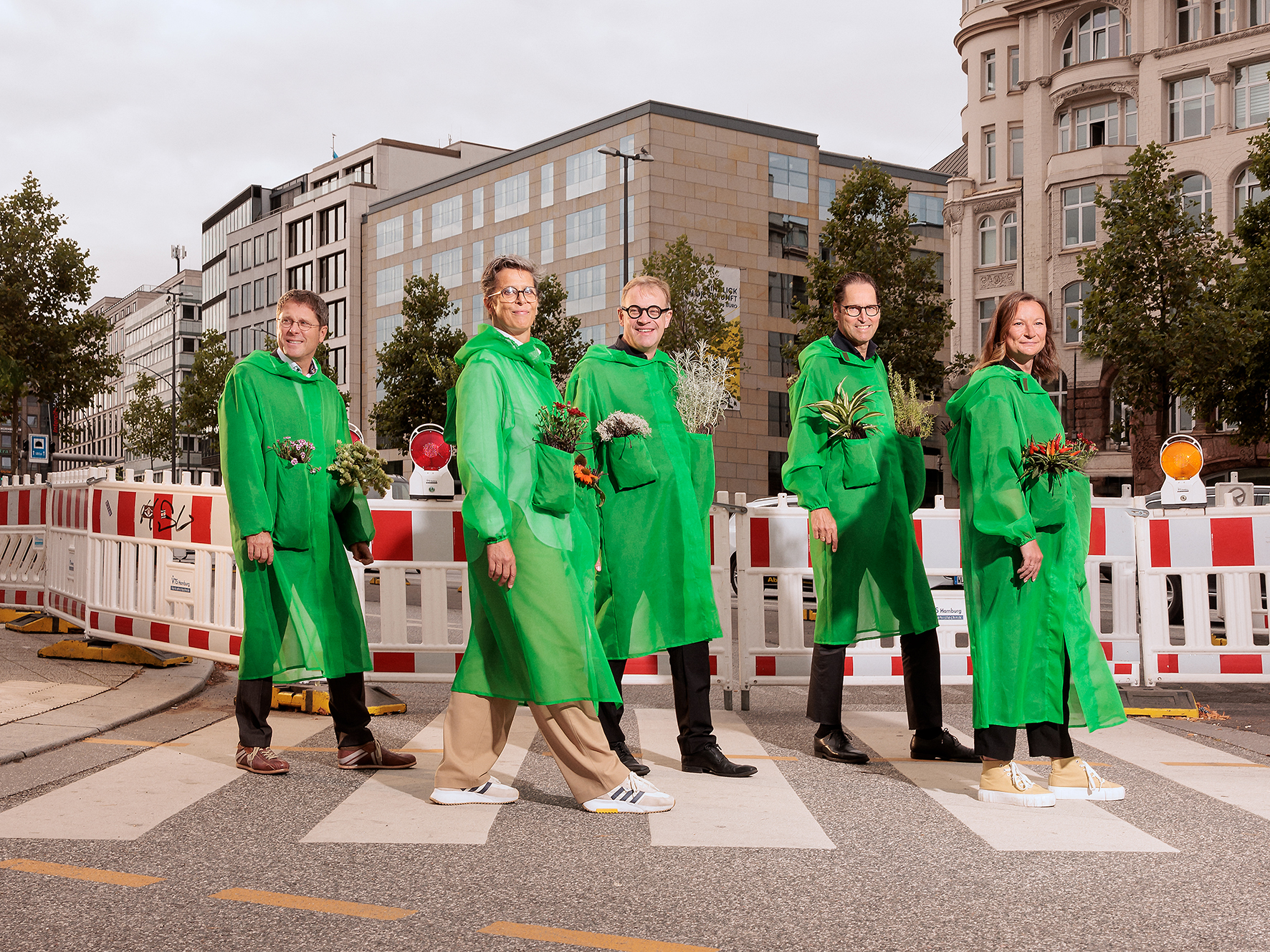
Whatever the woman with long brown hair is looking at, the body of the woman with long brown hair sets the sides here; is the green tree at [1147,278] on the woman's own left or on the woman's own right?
on the woman's own left

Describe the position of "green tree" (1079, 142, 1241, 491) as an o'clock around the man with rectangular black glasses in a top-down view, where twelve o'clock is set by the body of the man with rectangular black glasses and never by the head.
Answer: The green tree is roughly at 8 o'clock from the man with rectangular black glasses.

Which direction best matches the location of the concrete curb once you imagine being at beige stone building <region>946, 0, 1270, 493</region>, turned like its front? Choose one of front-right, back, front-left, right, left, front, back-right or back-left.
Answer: front-left

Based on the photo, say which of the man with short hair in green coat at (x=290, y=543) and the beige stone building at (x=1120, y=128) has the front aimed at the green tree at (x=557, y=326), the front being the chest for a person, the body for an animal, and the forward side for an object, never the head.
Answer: the beige stone building

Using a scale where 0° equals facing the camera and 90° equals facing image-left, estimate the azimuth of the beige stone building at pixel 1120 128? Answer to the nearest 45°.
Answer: approximately 45°
